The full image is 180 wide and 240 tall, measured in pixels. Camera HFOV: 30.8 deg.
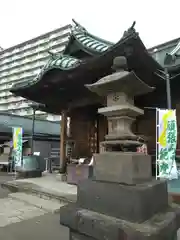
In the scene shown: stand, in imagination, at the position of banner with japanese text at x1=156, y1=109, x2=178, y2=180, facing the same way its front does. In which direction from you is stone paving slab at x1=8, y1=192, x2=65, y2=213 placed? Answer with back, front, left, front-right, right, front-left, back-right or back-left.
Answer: right

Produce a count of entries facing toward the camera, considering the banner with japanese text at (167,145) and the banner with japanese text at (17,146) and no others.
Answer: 2

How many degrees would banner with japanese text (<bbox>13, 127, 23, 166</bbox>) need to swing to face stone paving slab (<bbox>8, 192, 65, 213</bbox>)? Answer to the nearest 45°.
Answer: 0° — it already faces it

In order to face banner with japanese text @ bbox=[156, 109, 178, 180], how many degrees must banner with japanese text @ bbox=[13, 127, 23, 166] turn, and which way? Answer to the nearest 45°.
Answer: approximately 45° to its left

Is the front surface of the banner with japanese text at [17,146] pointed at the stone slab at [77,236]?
yes

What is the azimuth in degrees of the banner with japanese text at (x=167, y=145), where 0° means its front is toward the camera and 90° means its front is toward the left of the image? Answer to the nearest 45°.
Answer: approximately 0°
